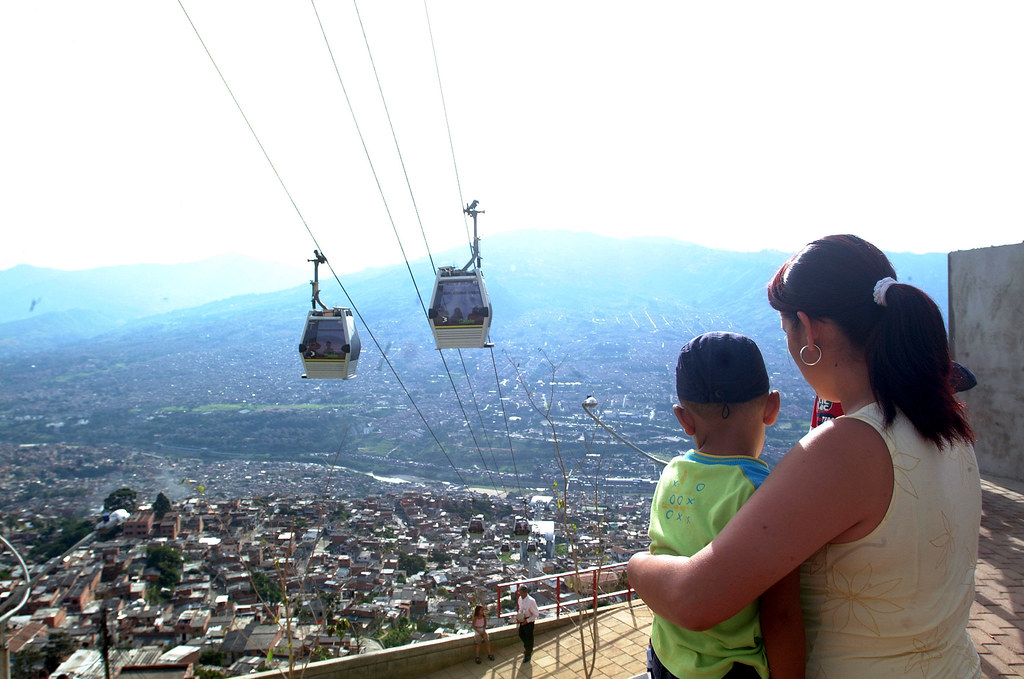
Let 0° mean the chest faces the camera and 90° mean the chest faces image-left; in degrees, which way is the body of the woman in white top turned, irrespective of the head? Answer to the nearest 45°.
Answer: approximately 135°

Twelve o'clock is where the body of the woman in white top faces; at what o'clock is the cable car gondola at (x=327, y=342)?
The cable car gondola is roughly at 12 o'clock from the woman in white top.

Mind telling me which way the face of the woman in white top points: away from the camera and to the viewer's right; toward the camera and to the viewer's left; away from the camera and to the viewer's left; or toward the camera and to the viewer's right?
away from the camera and to the viewer's left

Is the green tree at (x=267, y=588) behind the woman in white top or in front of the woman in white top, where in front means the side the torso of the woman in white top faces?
in front

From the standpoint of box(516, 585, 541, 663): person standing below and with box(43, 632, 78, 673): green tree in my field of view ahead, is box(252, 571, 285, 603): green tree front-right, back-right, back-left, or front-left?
front-right

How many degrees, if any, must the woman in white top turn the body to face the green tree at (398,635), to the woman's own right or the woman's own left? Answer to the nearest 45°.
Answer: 0° — they already face it

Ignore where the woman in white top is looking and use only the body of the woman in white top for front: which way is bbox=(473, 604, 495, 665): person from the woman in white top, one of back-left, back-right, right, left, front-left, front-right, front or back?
front

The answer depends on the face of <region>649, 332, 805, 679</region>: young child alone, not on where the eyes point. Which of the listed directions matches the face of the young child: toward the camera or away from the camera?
away from the camera

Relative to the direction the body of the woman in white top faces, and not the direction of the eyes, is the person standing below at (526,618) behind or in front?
in front

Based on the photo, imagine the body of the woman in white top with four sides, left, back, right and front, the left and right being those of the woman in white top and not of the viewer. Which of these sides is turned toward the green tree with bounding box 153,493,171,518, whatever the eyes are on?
front

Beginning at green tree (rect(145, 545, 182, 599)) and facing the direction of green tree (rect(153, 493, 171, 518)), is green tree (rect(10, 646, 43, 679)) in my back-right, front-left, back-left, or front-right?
back-left
